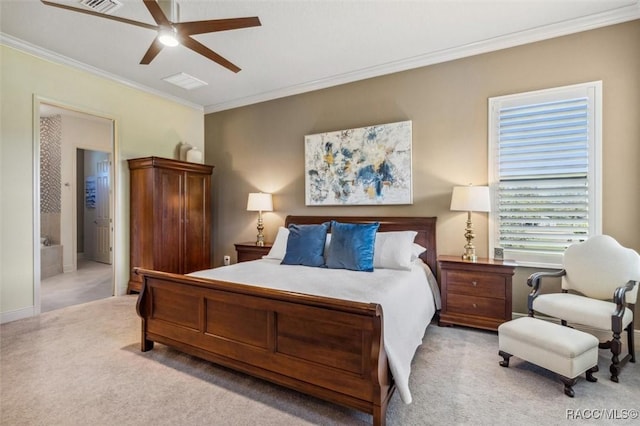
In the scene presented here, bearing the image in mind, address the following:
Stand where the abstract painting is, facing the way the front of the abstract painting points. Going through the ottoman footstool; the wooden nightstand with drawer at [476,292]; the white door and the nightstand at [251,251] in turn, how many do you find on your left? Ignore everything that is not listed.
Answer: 2

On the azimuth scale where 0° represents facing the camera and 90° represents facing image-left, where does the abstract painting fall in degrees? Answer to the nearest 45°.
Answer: approximately 45°

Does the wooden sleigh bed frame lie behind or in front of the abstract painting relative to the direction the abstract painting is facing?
in front

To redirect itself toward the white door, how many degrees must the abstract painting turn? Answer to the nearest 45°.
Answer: approximately 45° to its right

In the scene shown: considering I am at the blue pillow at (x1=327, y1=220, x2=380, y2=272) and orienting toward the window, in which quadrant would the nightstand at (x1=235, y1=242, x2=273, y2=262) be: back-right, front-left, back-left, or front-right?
back-left

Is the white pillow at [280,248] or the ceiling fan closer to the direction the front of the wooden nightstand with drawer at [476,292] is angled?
the ceiling fan

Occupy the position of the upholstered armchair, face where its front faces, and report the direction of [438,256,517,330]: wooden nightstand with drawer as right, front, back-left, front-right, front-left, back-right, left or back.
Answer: front-right

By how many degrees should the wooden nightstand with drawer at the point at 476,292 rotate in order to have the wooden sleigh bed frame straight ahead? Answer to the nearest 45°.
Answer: approximately 45° to its right

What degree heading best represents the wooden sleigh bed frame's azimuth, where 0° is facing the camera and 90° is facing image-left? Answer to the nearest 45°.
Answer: approximately 45°

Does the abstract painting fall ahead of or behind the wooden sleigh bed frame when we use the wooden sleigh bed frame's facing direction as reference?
behind

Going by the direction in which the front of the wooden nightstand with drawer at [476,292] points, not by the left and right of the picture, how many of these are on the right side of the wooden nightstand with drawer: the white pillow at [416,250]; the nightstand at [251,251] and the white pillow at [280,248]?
3
